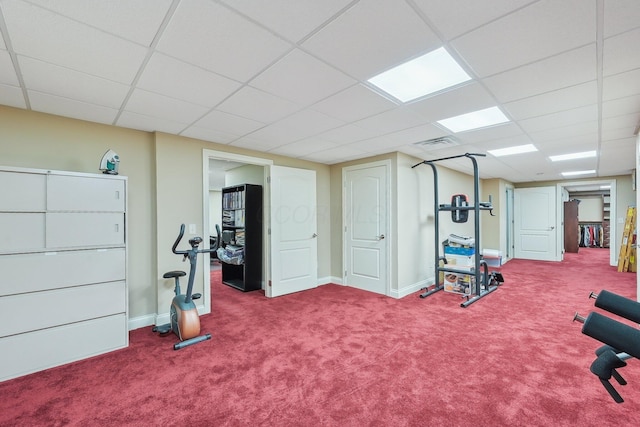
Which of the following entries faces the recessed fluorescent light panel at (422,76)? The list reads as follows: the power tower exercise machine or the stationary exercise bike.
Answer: the stationary exercise bike

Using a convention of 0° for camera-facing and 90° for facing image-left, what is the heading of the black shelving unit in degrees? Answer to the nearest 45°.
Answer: approximately 45°

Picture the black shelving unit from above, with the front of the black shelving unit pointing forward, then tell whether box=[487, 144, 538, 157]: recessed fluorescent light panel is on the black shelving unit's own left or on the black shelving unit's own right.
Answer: on the black shelving unit's own left

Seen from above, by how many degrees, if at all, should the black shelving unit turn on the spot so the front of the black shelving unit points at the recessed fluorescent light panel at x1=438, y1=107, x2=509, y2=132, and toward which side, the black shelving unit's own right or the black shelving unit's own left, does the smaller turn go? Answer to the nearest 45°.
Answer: approximately 90° to the black shelving unit's own left

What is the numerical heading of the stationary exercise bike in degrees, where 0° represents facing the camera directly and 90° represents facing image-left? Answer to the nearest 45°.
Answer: approximately 315°

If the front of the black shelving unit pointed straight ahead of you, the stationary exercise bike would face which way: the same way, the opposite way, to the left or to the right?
to the left

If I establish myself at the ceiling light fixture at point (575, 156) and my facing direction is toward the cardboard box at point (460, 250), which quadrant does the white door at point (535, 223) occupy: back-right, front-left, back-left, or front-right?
back-right

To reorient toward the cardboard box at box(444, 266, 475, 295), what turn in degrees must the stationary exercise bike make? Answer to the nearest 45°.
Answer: approximately 45° to its left
